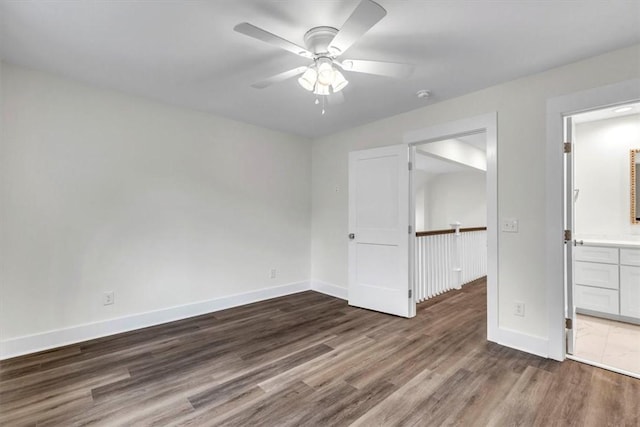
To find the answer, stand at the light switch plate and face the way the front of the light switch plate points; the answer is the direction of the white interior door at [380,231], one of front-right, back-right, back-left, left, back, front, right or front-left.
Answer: right

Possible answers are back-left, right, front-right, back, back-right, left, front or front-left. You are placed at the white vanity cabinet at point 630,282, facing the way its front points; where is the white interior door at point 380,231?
front-right

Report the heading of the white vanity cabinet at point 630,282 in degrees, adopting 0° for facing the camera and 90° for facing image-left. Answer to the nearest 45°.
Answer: approximately 0°

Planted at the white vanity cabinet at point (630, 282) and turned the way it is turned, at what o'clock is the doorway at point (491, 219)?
The doorway is roughly at 1 o'clock from the white vanity cabinet.

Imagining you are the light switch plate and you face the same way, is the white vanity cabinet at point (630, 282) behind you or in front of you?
behind

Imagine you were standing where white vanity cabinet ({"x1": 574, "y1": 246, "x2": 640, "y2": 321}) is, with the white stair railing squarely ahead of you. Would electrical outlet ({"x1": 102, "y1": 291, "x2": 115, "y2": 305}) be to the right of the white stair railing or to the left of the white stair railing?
left

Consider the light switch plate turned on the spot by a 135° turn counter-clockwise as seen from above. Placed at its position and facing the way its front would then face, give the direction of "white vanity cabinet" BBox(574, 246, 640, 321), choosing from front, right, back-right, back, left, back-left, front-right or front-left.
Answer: front

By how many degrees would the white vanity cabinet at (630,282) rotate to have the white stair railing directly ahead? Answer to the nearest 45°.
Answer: approximately 90° to its right

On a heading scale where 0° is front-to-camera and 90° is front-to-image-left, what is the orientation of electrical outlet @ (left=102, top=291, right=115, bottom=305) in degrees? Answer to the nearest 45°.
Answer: approximately 0°

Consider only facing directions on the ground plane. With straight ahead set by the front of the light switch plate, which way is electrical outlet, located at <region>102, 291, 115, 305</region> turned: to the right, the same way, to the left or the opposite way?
to the left
